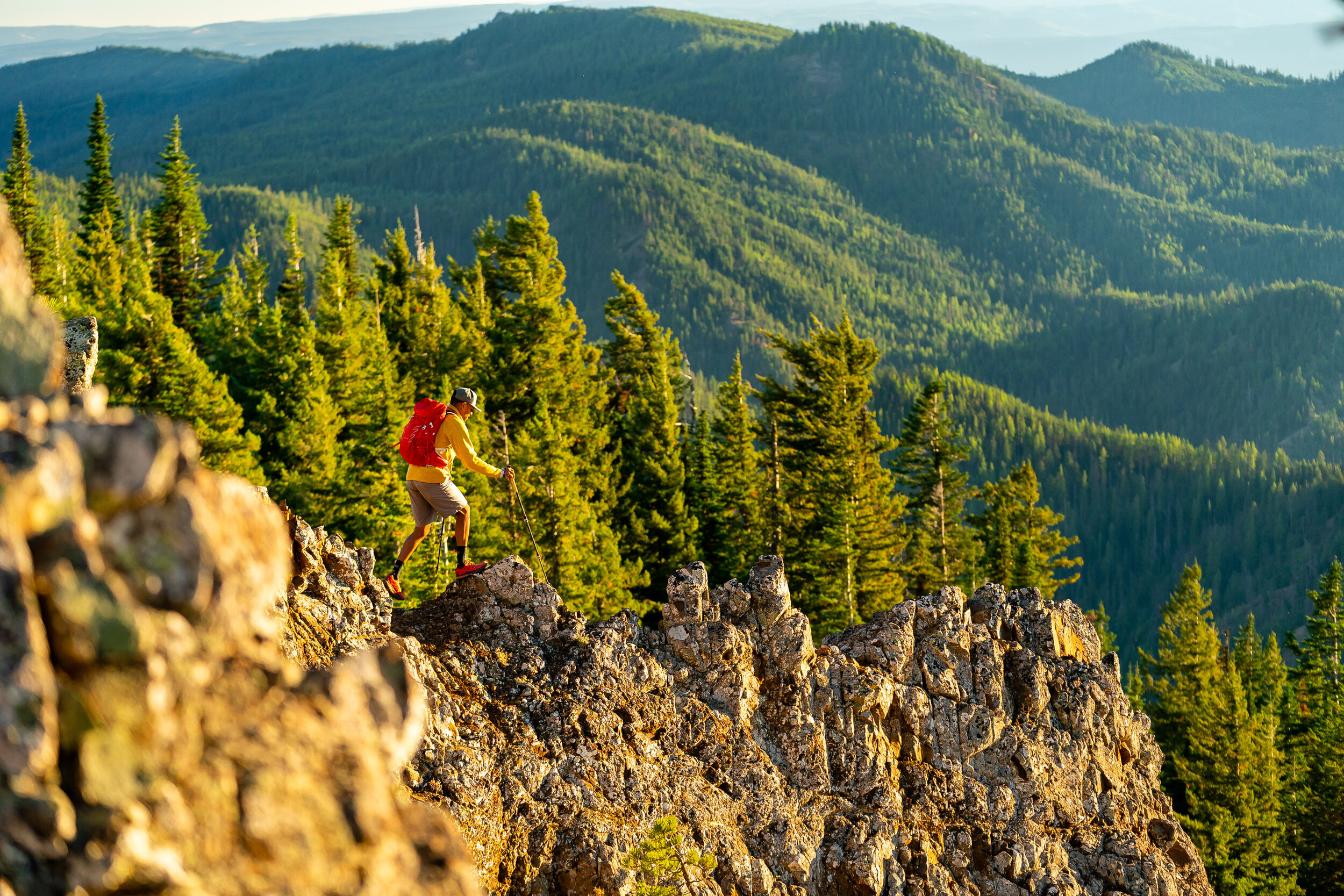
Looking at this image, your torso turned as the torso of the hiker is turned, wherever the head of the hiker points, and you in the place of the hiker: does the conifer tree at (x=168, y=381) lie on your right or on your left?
on your left

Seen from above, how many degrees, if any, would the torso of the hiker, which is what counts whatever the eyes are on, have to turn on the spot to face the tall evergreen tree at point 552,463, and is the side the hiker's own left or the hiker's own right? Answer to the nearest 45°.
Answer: approximately 90° to the hiker's own left

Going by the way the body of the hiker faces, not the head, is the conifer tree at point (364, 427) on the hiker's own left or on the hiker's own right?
on the hiker's own left

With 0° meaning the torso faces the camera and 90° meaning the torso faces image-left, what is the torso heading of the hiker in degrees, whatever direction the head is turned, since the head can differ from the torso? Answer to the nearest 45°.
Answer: approximately 270°
